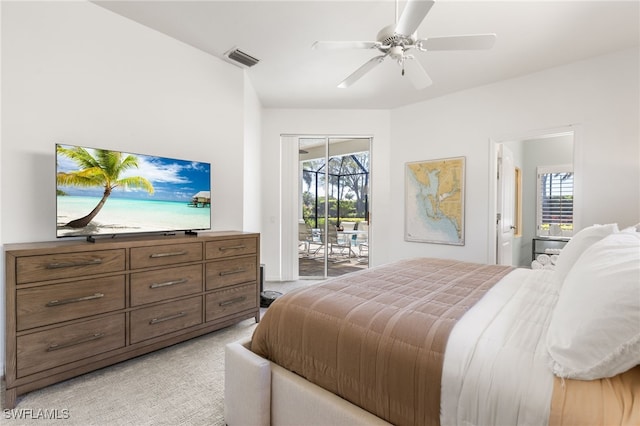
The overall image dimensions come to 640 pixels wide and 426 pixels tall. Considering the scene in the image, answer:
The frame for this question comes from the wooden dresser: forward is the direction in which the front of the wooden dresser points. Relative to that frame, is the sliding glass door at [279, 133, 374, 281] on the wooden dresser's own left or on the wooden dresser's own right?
on the wooden dresser's own left

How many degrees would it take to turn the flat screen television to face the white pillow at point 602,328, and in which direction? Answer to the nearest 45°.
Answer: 0° — it already faces it

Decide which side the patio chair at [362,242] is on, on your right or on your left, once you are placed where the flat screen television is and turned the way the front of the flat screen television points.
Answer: on your left

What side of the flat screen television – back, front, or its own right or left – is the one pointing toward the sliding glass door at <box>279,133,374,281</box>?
left

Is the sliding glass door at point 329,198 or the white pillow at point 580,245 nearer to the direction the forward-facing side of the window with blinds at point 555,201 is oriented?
the white pillow

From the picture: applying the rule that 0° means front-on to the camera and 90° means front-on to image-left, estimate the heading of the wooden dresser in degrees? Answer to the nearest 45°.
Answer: approximately 315°

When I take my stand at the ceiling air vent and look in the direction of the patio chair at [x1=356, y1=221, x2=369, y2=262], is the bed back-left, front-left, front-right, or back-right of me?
back-right

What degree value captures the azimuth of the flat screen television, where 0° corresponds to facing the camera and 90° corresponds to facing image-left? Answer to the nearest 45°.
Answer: approximately 315°
